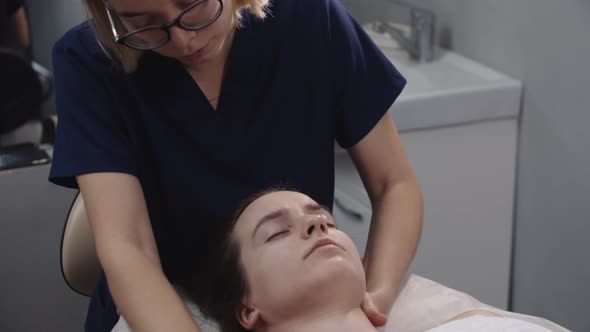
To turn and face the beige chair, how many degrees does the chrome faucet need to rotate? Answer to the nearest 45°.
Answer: approximately 45° to its left

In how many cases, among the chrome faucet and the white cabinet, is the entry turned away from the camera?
0

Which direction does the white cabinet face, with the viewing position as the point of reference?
facing the viewer and to the left of the viewer

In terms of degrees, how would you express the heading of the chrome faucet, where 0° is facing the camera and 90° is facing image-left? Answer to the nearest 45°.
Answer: approximately 90°

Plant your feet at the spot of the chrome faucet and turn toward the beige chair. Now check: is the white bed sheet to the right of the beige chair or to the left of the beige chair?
left

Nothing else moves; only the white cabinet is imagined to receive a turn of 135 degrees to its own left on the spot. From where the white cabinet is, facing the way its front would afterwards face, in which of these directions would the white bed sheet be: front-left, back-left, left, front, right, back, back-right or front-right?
right
